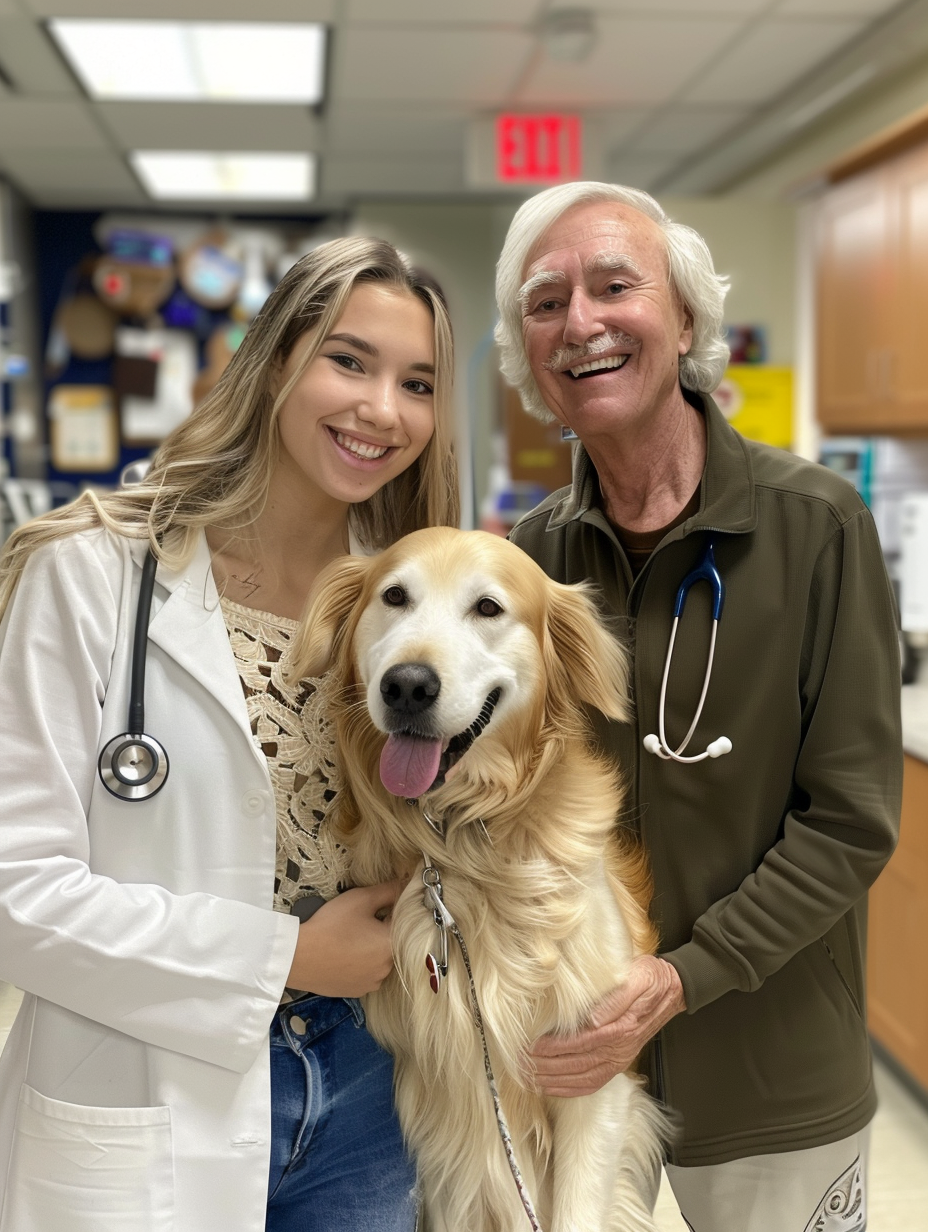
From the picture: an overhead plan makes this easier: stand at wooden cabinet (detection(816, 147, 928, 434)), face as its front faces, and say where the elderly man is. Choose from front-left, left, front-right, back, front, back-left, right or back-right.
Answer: front-left

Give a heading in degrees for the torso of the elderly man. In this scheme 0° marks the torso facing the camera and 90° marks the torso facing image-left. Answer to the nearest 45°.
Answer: approximately 45°

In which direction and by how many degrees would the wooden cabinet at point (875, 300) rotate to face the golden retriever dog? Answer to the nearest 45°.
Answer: approximately 45° to its left

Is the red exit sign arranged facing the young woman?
yes

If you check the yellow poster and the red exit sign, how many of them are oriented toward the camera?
2

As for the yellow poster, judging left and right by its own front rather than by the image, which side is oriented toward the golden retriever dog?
front
